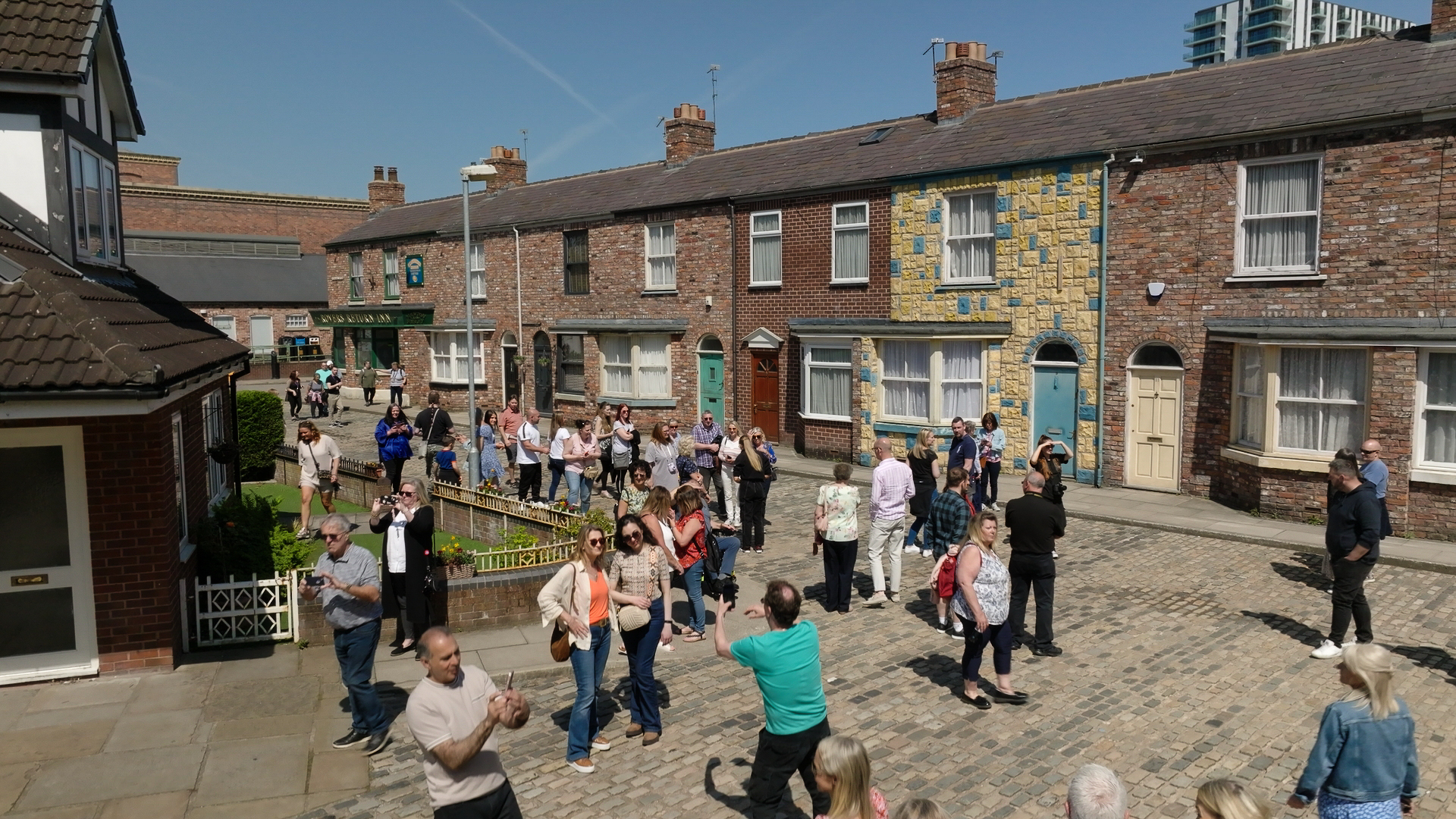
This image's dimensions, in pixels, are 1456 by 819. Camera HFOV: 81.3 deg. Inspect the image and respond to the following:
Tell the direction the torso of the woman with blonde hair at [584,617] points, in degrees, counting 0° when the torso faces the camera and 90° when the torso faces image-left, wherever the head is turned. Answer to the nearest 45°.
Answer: approximately 315°

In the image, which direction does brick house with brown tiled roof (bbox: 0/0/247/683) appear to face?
toward the camera

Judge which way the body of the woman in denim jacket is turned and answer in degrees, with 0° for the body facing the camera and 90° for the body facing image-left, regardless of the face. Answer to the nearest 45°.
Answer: approximately 135°

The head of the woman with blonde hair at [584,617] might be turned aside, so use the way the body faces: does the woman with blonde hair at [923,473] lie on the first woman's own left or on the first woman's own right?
on the first woman's own left

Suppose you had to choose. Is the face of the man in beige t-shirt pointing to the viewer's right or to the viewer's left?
to the viewer's right

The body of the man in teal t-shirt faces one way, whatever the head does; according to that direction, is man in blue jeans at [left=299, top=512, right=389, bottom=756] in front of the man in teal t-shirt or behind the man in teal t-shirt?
in front

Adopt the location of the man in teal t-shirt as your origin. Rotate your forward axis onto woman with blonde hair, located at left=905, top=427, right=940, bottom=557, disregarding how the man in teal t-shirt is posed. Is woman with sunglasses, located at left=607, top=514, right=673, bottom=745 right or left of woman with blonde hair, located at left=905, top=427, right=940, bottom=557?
left

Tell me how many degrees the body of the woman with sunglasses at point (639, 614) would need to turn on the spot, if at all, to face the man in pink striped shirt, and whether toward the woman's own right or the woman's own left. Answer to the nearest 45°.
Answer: approximately 135° to the woman's own left

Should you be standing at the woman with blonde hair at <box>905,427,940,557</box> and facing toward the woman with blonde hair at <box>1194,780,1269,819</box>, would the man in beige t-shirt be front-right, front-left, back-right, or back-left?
front-right

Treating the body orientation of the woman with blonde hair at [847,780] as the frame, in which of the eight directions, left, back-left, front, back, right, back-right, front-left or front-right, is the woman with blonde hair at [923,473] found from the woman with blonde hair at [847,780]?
front-right

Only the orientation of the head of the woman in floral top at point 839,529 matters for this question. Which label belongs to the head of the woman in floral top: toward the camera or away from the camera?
away from the camera

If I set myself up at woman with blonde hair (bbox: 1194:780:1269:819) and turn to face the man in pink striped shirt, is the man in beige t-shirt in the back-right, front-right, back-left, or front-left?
front-left

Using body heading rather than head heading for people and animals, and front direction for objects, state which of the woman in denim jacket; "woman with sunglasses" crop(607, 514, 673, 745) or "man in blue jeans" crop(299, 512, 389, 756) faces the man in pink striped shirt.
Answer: the woman in denim jacket

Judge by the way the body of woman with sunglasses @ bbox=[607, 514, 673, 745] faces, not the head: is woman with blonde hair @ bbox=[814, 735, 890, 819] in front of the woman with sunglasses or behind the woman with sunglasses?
in front

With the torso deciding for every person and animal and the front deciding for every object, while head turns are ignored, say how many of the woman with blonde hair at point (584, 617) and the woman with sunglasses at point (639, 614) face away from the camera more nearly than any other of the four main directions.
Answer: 0

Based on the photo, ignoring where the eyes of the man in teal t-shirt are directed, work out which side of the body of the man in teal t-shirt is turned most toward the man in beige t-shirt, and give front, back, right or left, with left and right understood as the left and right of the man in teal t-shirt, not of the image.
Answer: left
